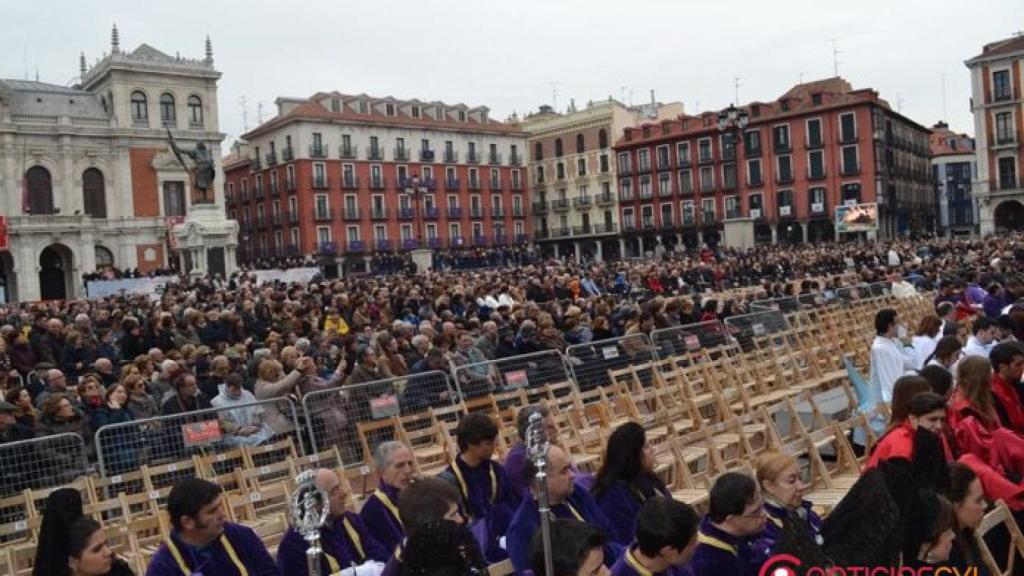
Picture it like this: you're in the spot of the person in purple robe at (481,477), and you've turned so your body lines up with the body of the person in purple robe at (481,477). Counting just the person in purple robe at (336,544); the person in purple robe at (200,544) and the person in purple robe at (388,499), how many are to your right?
3

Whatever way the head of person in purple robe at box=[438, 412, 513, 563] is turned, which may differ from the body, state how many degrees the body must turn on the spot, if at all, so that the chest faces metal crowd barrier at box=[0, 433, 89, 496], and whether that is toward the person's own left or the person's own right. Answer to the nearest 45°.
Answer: approximately 180°

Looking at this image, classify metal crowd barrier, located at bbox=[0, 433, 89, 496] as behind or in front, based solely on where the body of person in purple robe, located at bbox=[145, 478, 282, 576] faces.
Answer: behind

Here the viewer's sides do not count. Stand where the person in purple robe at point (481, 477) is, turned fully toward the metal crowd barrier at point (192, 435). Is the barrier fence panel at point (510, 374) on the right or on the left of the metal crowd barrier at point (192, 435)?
right

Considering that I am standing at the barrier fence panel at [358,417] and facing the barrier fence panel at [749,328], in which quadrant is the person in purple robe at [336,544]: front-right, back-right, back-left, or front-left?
back-right

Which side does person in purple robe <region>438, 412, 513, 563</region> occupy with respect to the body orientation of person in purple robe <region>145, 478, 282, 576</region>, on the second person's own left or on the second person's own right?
on the second person's own left

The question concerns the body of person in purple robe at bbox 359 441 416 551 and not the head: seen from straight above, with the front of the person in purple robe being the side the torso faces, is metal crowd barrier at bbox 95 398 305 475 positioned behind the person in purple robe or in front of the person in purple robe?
behind

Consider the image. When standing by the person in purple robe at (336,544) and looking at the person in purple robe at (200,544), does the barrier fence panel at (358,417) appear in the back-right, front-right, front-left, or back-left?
back-right

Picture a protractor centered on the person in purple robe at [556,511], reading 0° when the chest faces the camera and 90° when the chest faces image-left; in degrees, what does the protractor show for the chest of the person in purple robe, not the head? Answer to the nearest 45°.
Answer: approximately 315°

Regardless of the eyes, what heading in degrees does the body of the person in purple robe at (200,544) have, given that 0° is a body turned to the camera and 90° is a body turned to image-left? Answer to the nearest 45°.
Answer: approximately 315°

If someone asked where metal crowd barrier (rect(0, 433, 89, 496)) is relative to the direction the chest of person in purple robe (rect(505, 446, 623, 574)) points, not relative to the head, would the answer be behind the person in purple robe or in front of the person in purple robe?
behind

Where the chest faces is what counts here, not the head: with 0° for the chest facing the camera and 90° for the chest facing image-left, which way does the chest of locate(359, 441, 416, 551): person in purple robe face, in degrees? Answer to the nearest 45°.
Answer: approximately 315°

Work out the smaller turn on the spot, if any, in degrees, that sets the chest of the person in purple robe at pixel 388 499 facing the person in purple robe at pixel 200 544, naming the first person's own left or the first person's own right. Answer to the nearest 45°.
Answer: approximately 90° to the first person's own right
